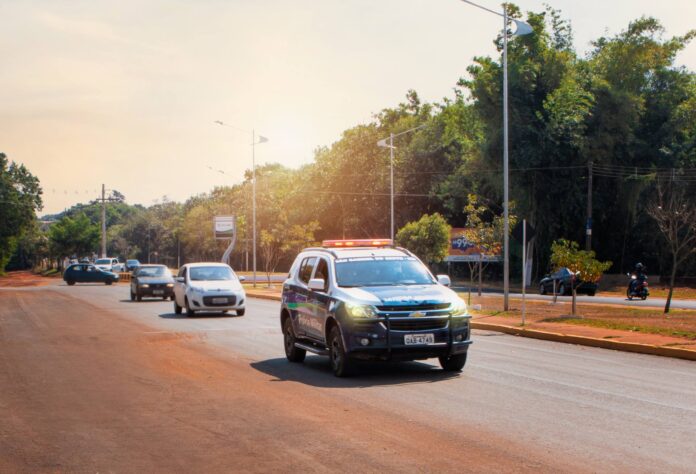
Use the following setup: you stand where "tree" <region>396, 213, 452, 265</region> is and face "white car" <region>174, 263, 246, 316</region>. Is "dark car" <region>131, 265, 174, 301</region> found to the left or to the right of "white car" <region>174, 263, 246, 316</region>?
right

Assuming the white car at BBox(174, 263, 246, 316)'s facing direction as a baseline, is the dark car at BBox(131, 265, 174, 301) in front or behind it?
behind

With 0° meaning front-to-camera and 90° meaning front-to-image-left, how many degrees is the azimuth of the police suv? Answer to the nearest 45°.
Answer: approximately 315°

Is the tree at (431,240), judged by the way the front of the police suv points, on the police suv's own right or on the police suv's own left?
on the police suv's own left

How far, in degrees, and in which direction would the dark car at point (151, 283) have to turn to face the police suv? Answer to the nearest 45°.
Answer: approximately 45° to its right

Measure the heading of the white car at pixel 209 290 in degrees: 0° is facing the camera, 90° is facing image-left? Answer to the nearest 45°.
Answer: approximately 315°

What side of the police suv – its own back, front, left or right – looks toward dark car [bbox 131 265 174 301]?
back

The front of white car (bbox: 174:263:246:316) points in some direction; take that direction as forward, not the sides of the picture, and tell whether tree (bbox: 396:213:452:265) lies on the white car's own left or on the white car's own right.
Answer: on the white car's own left

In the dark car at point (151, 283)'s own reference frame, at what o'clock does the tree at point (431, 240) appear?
The tree is roughly at 10 o'clock from the dark car.
